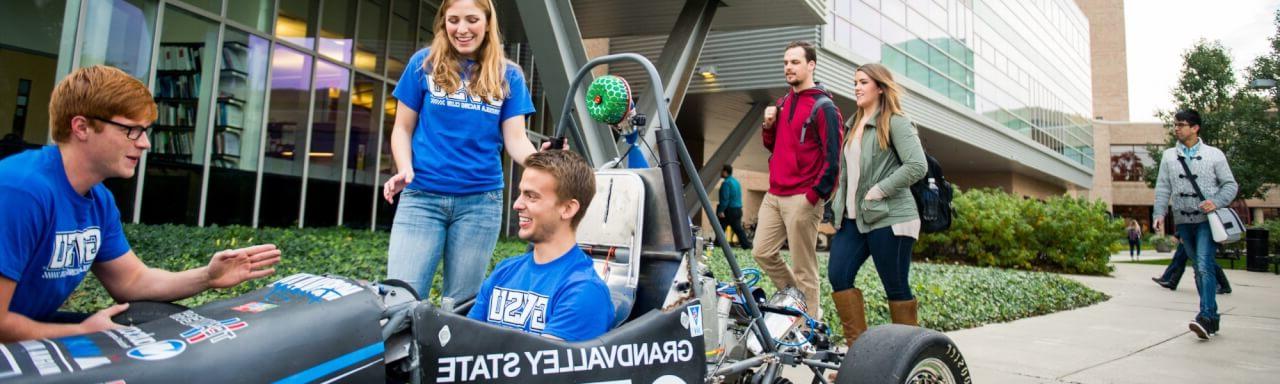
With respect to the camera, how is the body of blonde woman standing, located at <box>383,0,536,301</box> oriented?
toward the camera

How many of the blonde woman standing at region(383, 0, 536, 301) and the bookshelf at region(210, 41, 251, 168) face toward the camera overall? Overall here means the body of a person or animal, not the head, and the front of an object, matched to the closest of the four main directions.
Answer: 2

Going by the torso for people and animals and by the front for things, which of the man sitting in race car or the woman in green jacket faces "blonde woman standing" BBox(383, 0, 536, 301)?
the woman in green jacket

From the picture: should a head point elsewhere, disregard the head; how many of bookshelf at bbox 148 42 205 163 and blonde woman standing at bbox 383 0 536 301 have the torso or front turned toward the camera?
2

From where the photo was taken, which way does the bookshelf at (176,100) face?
toward the camera

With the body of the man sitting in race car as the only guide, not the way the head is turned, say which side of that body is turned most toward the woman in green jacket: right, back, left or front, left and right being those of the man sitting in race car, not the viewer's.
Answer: back

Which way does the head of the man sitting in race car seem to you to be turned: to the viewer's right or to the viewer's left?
to the viewer's left

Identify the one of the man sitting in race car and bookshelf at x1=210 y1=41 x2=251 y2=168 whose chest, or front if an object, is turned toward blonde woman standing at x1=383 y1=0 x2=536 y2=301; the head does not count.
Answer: the bookshelf

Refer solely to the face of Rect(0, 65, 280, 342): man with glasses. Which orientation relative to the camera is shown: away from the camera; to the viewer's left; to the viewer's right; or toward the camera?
to the viewer's right
